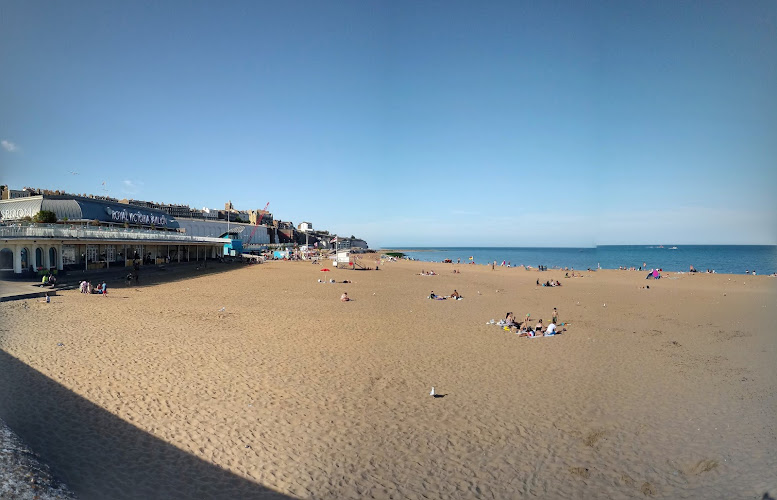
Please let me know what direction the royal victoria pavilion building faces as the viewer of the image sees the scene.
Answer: facing the viewer and to the right of the viewer
